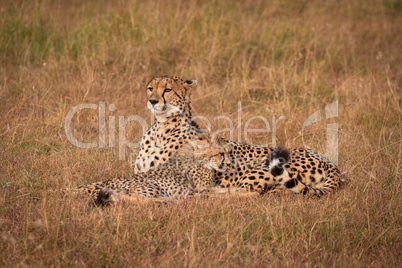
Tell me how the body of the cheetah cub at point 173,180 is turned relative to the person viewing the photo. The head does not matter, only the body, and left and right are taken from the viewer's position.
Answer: facing to the right of the viewer

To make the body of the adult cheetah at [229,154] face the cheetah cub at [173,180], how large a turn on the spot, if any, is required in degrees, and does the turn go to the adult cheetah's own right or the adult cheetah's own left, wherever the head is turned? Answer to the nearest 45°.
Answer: approximately 45° to the adult cheetah's own left

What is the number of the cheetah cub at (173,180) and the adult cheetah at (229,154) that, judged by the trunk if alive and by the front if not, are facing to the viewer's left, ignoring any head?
1

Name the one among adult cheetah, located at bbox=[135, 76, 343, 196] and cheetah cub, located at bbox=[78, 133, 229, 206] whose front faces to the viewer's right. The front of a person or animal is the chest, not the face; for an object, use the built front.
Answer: cheetah cub, located at bbox=[78, 133, 229, 206]

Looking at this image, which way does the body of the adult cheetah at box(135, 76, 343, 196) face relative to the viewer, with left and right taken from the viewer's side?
facing to the left of the viewer

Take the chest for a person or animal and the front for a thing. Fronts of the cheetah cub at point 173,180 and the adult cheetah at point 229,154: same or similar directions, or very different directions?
very different directions
